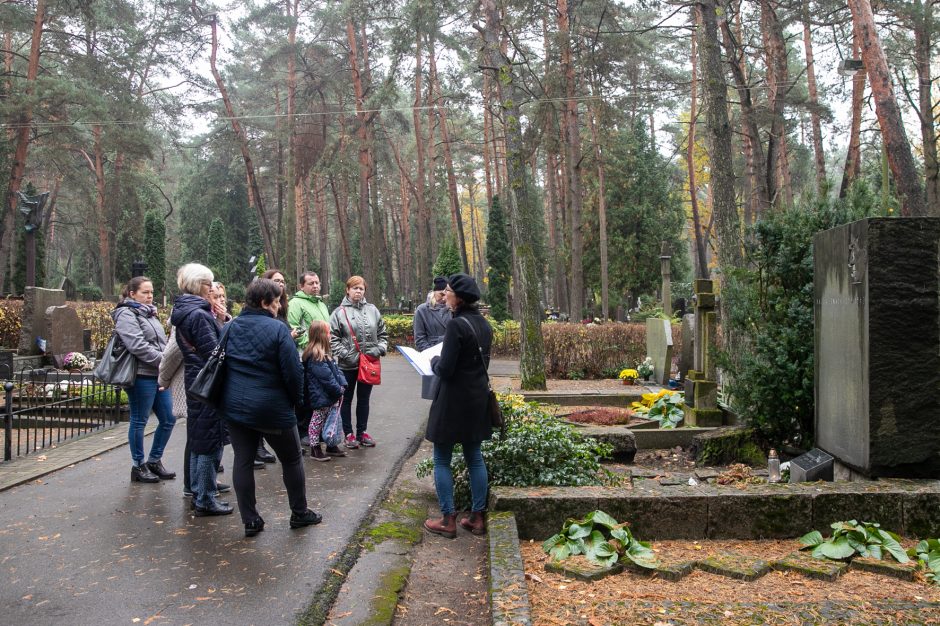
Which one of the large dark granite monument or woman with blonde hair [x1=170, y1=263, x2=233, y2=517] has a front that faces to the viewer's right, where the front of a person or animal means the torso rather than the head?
the woman with blonde hair

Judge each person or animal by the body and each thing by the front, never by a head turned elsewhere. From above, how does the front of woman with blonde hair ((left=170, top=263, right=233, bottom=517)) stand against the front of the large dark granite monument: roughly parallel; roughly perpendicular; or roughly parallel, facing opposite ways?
roughly parallel, facing opposite ways

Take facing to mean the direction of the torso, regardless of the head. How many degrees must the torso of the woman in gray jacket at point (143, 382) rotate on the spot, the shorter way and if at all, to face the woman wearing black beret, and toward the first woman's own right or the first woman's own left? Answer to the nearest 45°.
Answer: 0° — they already face them

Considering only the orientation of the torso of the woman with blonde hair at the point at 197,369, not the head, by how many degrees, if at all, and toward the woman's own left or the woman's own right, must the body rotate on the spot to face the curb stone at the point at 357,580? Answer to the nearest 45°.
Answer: approximately 45° to the woman's own right

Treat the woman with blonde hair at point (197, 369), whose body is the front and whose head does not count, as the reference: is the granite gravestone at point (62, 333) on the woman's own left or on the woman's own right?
on the woman's own left

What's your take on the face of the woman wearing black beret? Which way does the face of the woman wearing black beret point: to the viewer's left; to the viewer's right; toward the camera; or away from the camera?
to the viewer's left

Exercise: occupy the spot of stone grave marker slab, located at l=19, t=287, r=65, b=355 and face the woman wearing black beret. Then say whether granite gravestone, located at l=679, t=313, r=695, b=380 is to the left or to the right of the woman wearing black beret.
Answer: left

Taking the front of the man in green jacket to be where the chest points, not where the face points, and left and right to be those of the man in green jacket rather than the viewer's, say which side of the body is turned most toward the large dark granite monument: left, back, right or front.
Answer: front

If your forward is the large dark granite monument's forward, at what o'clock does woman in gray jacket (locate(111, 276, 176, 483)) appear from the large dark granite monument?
The woman in gray jacket is roughly at 1 o'clock from the large dark granite monument.

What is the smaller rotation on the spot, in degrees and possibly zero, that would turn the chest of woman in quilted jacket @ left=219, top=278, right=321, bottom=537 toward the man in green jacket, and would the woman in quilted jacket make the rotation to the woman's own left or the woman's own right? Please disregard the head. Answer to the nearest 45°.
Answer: approximately 45° to the woman's own left

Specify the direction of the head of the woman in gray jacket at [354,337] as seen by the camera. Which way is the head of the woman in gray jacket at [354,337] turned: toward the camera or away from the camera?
toward the camera

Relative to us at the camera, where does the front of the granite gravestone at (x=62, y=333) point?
facing the viewer and to the right of the viewer

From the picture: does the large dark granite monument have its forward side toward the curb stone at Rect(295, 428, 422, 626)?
yes

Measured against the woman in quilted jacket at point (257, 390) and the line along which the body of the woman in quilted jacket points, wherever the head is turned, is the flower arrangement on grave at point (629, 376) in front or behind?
in front

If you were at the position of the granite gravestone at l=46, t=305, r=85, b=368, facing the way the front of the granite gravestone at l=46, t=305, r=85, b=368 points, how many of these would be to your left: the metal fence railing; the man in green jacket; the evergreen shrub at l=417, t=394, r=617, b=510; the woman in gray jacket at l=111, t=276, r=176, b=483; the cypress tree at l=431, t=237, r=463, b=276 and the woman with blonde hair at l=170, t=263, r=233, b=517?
1

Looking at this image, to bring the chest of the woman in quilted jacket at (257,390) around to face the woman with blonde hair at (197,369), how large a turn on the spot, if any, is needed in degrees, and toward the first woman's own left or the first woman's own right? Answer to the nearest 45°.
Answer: approximately 90° to the first woman's own left

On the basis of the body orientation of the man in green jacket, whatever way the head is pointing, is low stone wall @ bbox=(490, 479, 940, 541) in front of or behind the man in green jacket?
in front

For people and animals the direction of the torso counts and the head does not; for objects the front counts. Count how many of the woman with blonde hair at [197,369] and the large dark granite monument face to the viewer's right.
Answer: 1
